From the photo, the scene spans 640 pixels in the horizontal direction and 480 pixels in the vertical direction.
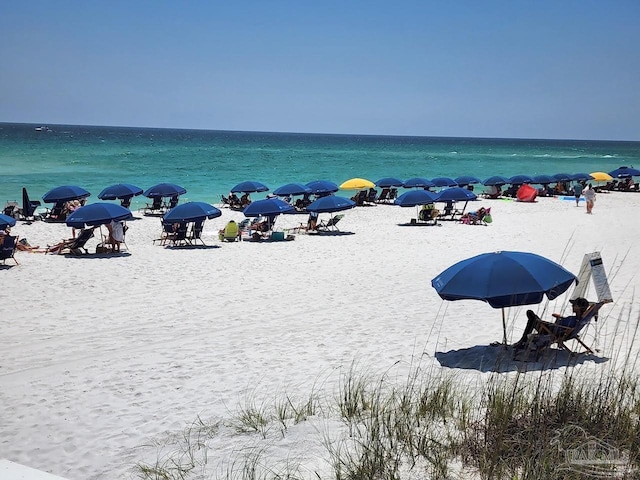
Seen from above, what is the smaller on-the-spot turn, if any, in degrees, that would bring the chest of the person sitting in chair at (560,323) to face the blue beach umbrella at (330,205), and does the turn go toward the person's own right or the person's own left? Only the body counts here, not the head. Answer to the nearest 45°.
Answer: approximately 45° to the person's own right

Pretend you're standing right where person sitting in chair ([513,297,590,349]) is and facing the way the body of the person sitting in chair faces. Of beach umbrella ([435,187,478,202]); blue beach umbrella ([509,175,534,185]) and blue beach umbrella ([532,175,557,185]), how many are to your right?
3

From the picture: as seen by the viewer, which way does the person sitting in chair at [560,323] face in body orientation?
to the viewer's left

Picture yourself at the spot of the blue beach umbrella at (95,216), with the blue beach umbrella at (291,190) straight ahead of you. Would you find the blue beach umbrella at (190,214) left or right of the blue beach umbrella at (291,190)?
right

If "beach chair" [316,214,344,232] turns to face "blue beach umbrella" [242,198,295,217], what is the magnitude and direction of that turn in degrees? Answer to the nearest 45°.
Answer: approximately 45° to its left

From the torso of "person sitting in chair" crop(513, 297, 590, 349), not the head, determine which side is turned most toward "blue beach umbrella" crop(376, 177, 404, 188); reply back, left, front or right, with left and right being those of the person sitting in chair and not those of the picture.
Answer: right

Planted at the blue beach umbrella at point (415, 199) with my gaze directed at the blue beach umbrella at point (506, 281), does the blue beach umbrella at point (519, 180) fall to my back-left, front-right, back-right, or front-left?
back-left
